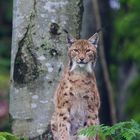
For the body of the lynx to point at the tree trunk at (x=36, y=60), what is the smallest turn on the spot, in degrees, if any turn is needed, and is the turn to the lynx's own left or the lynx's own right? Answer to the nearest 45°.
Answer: approximately 90° to the lynx's own right

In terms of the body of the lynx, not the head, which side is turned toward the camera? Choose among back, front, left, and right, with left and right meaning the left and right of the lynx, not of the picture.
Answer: front
